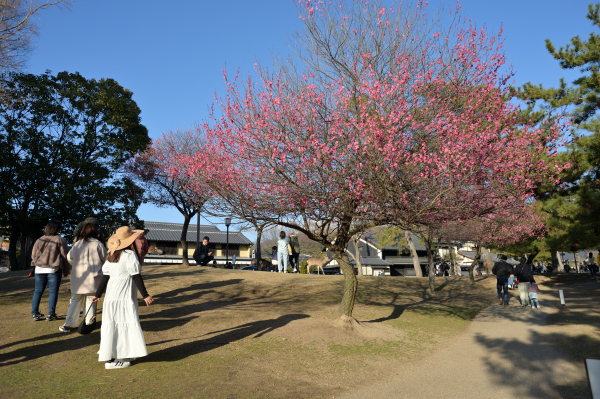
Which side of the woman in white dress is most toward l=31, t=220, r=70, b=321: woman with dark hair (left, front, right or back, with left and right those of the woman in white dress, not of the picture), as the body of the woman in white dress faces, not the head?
left

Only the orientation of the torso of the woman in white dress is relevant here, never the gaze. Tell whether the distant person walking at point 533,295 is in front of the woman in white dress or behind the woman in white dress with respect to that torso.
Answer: in front

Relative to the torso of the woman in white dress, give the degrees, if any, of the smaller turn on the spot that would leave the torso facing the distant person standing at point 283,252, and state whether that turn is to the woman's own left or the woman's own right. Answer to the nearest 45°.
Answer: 0° — they already face them

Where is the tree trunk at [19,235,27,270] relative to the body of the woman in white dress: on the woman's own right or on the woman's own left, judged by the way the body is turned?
on the woman's own left

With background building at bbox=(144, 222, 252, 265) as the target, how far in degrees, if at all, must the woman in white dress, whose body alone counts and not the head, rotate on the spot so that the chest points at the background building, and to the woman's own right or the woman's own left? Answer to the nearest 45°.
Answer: approximately 45° to the woman's own left

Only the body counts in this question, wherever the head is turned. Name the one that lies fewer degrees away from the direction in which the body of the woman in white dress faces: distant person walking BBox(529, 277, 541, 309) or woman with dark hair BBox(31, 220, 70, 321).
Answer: the distant person walking

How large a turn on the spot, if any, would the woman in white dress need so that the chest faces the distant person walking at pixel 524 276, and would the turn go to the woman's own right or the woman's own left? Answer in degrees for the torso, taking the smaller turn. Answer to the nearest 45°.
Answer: approximately 45° to the woman's own right

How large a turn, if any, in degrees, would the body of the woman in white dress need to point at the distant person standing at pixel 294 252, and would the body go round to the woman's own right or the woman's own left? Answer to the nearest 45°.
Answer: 0° — they already face them

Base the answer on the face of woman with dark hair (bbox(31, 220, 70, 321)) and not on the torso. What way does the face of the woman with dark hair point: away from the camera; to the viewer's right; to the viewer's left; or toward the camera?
away from the camera

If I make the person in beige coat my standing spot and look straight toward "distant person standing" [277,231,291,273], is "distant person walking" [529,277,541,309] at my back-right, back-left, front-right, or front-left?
front-right

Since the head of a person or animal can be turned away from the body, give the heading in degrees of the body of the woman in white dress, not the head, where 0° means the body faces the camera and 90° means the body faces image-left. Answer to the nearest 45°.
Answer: approximately 225°
